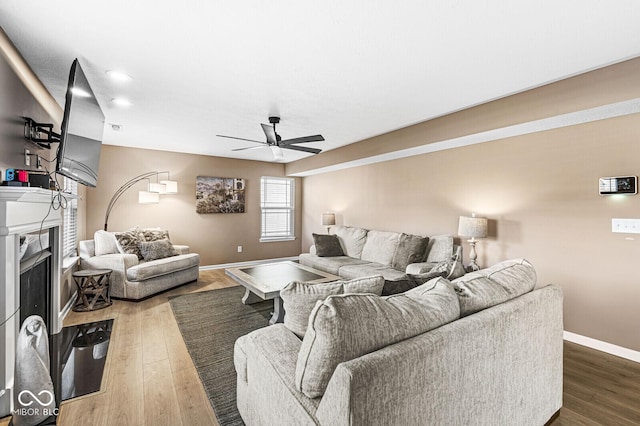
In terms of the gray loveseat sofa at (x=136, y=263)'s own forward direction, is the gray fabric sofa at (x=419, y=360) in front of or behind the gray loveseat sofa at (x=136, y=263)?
in front

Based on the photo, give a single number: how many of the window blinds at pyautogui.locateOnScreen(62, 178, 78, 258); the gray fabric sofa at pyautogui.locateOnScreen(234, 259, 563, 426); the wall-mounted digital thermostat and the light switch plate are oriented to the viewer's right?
1

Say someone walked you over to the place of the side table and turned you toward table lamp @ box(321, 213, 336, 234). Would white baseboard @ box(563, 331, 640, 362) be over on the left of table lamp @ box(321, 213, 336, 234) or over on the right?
right

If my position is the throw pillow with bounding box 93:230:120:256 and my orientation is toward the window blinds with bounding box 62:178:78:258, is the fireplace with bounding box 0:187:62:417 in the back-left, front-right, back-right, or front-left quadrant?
front-left

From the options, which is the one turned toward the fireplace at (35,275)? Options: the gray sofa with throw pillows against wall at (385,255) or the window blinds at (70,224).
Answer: the gray sofa with throw pillows against wall

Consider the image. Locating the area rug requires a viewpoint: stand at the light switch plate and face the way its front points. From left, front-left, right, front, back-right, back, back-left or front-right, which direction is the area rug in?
front-right

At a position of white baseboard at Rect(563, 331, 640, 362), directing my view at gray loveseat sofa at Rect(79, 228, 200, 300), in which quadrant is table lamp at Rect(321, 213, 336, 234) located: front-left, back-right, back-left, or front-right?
front-right

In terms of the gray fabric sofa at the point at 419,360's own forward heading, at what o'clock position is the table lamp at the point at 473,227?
The table lamp is roughly at 2 o'clock from the gray fabric sofa.

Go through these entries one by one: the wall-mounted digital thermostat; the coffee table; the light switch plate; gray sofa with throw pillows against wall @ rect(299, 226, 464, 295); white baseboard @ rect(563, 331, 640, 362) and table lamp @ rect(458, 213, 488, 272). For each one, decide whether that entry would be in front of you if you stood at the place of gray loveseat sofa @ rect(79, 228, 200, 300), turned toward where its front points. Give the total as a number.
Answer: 6

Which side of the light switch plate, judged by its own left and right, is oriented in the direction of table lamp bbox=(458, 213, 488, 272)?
right

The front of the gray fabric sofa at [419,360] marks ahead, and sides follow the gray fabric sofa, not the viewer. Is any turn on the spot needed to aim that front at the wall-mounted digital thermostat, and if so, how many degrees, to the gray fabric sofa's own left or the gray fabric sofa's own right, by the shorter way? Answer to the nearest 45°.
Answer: approximately 90° to the gray fabric sofa's own right

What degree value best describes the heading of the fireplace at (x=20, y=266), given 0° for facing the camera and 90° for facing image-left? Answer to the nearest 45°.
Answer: approximately 270°

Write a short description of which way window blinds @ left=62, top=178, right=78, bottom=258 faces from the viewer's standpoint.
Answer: facing to the right of the viewer

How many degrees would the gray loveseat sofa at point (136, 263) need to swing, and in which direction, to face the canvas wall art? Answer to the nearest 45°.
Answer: approximately 90° to its left

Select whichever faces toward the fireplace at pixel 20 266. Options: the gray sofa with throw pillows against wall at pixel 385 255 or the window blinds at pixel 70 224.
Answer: the gray sofa with throw pillows against wall

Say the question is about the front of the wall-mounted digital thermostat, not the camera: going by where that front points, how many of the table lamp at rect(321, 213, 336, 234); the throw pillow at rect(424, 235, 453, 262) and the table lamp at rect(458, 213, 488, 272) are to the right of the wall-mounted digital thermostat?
3

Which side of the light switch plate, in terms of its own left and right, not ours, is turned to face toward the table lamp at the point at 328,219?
right

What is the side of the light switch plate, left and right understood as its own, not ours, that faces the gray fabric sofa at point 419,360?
front
